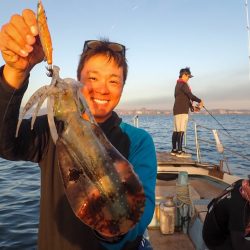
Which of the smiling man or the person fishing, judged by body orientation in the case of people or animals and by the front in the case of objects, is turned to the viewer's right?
the person fishing

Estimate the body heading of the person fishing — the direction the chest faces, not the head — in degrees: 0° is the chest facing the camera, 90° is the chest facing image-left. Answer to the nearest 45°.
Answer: approximately 270°

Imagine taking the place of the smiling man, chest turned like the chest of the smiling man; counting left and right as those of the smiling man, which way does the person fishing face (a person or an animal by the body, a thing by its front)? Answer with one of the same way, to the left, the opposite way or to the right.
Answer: to the left

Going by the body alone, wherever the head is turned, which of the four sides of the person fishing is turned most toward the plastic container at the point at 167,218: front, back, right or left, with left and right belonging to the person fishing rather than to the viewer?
right

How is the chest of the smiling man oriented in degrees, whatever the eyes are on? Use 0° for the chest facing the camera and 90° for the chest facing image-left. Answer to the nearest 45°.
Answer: approximately 0°

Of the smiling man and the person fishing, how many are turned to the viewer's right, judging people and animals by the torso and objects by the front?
1

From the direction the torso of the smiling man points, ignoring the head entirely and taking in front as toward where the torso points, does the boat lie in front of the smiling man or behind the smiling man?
behind

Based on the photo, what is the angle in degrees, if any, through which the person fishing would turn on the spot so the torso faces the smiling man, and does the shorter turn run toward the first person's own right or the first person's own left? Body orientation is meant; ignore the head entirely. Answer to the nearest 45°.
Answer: approximately 90° to the first person's own right

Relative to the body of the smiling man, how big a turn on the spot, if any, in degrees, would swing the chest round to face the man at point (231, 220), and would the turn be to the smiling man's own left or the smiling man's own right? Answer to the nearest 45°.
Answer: approximately 135° to the smiling man's own left
